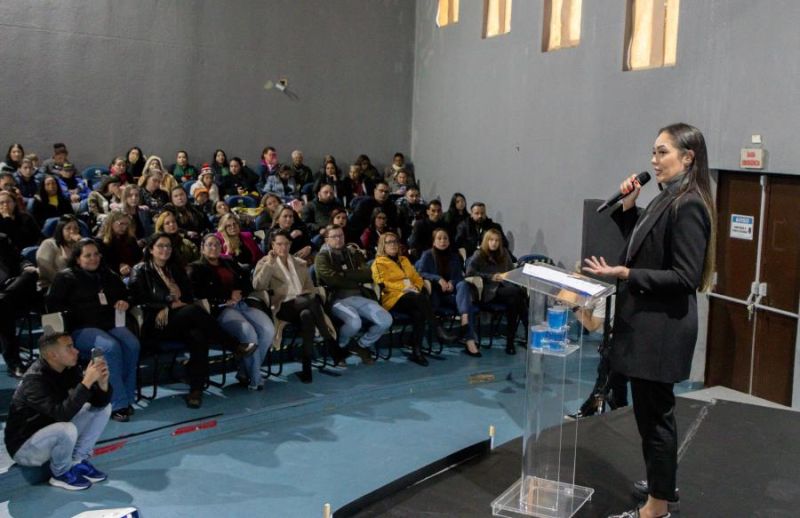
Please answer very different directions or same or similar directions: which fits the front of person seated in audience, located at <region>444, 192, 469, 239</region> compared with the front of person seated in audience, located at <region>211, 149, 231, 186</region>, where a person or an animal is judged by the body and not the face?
same or similar directions

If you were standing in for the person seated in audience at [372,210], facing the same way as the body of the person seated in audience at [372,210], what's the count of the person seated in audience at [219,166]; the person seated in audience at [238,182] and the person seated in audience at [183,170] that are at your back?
3

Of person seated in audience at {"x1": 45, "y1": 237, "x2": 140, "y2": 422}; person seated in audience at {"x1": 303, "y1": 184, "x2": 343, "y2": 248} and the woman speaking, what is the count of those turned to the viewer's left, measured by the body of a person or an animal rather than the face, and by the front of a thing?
1

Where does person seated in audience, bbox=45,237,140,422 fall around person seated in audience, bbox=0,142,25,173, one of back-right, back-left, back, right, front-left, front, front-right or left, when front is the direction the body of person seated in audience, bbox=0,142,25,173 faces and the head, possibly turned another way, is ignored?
front-right

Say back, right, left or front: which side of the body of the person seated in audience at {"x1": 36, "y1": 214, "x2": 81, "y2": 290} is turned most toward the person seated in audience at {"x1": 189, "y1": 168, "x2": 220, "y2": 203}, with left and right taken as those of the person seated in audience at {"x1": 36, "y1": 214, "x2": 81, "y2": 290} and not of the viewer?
left

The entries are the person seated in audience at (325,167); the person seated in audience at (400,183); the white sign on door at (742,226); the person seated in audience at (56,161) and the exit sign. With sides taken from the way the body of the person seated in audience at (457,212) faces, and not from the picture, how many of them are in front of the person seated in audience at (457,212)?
2

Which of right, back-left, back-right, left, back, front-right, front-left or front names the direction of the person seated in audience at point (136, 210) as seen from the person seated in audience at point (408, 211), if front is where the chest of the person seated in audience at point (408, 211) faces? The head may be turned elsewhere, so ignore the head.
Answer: right

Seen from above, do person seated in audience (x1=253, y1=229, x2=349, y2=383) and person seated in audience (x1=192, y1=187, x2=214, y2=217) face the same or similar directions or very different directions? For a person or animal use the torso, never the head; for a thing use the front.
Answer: same or similar directions

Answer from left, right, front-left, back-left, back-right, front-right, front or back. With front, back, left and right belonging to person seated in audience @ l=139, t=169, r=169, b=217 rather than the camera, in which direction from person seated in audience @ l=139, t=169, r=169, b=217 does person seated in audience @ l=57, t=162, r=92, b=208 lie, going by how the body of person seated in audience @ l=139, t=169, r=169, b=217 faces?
back

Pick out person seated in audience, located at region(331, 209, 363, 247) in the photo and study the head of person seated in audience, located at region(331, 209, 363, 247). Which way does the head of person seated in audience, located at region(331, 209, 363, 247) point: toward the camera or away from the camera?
toward the camera

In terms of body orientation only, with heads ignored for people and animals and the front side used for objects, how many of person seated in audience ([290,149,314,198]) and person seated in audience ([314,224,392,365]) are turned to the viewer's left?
0

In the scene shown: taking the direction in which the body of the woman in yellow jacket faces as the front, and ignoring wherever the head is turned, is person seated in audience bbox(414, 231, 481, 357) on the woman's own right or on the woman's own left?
on the woman's own left

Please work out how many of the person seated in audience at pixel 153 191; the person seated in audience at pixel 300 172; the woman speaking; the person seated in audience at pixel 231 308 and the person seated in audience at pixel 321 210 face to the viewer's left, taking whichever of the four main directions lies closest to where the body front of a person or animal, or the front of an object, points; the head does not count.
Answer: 1

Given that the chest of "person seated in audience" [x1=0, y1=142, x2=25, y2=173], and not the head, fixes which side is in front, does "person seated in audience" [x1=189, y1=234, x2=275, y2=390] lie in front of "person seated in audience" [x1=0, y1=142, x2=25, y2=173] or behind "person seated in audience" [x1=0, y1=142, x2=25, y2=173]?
in front

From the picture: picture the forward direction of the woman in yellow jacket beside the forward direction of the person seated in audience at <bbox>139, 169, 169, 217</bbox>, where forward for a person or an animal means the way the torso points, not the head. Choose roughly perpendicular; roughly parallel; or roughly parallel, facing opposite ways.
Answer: roughly parallel

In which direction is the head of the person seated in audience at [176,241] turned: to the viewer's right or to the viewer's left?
to the viewer's right

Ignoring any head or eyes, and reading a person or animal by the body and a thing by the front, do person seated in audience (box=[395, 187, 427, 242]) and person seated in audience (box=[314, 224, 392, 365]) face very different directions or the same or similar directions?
same or similar directions

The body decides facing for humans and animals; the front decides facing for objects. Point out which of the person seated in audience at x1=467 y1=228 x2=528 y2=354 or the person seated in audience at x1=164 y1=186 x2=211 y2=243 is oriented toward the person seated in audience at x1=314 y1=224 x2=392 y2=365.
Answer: the person seated in audience at x1=164 y1=186 x2=211 y2=243

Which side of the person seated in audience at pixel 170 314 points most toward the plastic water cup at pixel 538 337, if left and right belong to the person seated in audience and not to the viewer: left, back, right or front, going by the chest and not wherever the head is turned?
front

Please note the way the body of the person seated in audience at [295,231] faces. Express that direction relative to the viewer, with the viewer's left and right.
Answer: facing the viewer and to the right of the viewer

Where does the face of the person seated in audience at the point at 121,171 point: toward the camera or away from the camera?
toward the camera

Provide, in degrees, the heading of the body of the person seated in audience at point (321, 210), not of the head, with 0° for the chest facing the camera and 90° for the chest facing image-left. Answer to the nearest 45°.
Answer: approximately 315°
